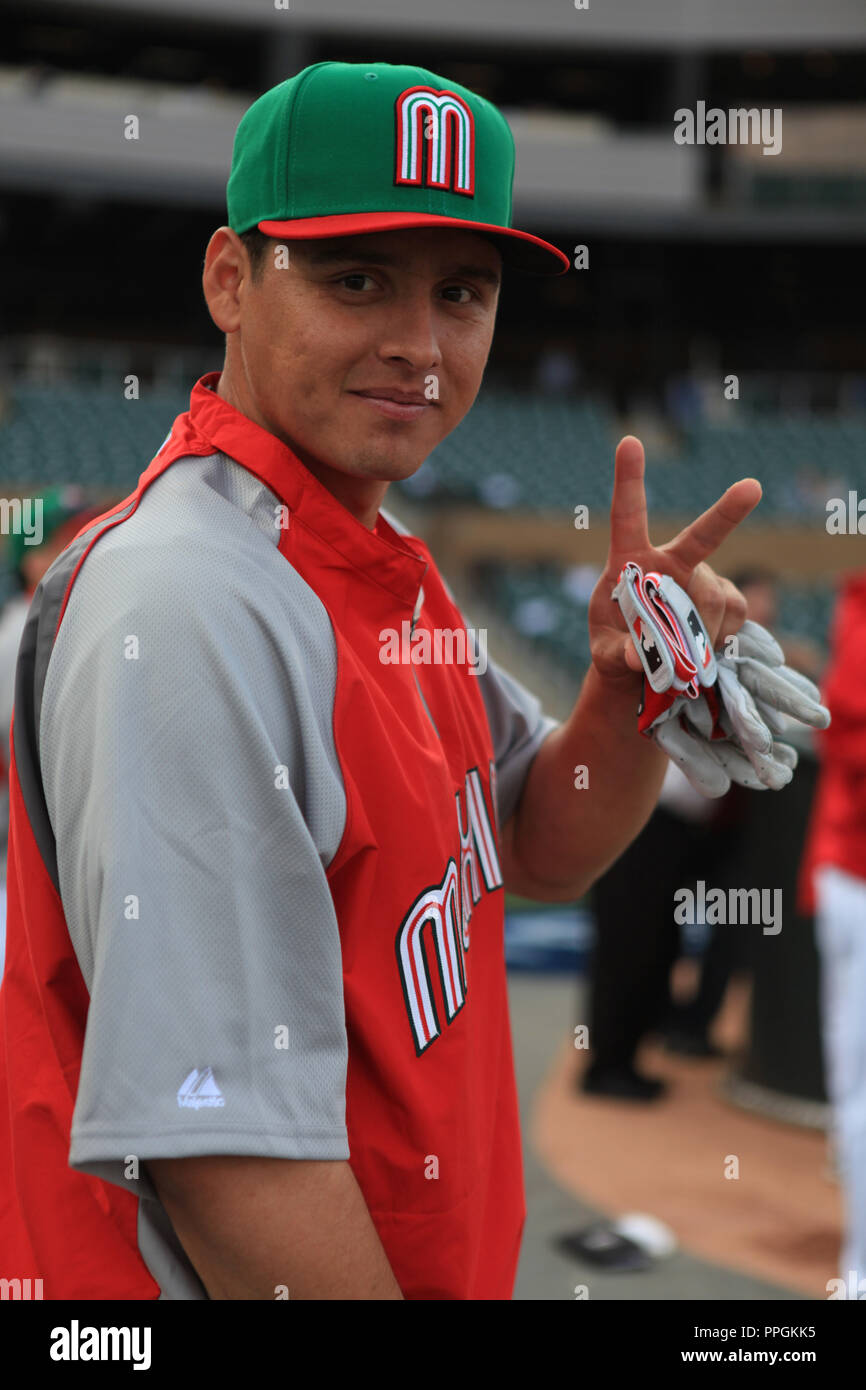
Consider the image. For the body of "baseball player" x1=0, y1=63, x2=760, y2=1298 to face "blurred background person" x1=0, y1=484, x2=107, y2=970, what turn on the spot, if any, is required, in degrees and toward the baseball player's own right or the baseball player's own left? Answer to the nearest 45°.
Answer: approximately 135° to the baseball player's own left

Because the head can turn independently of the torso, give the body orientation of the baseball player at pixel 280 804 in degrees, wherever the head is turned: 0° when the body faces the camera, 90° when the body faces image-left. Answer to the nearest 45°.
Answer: approximately 315°

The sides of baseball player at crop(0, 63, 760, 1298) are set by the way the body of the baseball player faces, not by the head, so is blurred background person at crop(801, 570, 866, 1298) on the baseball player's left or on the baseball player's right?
on the baseball player's left
